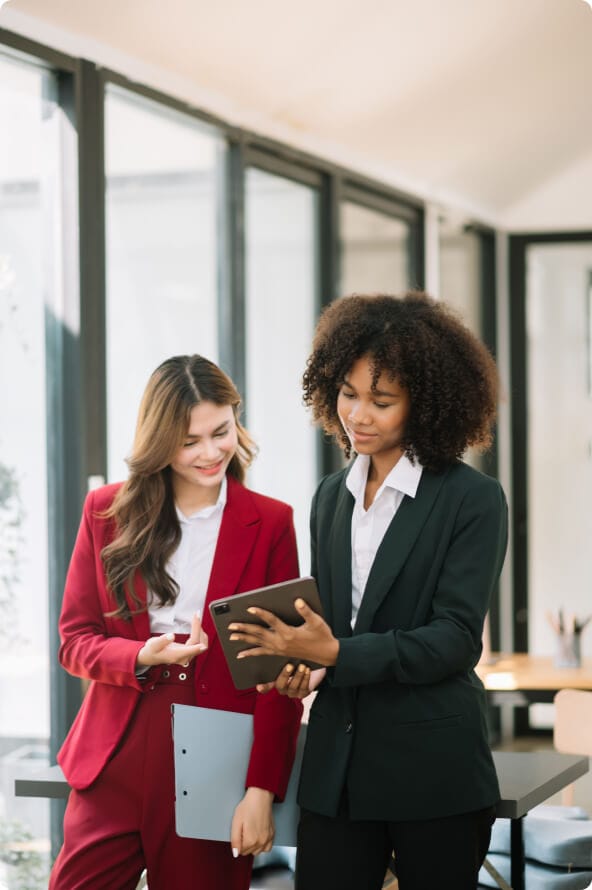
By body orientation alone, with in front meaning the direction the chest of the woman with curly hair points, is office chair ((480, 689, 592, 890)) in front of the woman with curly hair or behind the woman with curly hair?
behind

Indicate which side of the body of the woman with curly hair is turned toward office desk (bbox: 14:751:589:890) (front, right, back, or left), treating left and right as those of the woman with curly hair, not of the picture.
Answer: back

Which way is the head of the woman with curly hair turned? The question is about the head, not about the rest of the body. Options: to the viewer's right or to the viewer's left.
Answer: to the viewer's left
